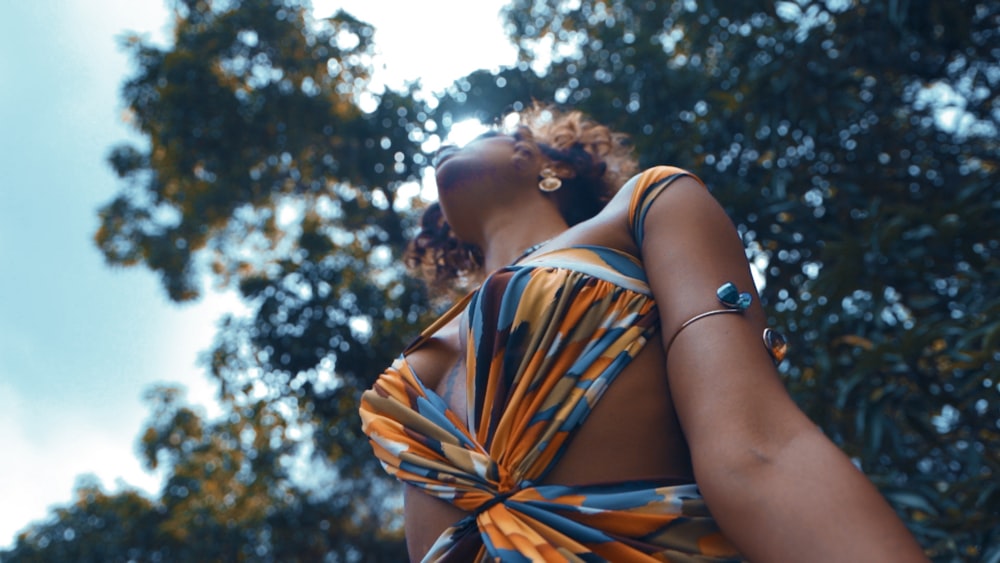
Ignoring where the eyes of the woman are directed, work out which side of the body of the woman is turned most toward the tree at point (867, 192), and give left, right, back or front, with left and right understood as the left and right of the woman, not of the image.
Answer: back

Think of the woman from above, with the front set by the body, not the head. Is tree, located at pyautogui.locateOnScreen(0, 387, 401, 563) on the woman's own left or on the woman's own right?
on the woman's own right

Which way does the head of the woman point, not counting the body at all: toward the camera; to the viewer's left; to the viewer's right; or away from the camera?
to the viewer's left

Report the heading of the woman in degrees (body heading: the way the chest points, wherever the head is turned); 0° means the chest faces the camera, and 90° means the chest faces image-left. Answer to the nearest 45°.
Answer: approximately 45°
